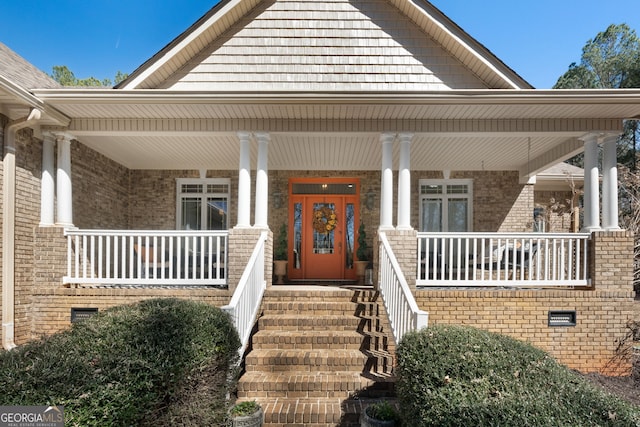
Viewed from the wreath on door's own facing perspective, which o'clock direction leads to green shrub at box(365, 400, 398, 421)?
The green shrub is roughly at 12 o'clock from the wreath on door.

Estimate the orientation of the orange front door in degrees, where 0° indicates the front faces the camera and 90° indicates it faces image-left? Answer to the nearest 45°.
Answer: approximately 0°

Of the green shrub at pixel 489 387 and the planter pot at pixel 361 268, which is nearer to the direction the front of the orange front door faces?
the green shrub

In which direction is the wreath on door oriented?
toward the camera

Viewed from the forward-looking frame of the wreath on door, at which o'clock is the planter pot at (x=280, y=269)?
The planter pot is roughly at 2 o'clock from the wreath on door.

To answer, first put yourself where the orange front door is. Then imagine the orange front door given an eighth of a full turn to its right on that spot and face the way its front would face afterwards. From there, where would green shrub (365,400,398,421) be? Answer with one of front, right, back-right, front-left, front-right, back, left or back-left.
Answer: front-left

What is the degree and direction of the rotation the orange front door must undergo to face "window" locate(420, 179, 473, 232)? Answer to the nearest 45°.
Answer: approximately 90° to its left

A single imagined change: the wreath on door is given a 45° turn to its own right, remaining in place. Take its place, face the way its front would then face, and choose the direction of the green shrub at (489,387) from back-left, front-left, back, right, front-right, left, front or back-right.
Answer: front-left

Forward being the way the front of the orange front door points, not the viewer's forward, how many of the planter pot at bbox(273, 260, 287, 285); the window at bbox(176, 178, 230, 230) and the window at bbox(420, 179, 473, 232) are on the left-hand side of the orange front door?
1

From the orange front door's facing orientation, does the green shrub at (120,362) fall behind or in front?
in front

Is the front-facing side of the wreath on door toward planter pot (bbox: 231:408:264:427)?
yes

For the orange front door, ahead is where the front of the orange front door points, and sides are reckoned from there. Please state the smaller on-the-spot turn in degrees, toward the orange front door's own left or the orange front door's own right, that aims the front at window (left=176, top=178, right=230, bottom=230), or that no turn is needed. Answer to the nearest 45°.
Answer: approximately 90° to the orange front door's own right

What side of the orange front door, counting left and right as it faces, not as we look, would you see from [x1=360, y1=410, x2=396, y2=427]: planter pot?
front

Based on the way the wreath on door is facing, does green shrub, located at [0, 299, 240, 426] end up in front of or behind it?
in front

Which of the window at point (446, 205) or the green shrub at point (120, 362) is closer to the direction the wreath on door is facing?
the green shrub

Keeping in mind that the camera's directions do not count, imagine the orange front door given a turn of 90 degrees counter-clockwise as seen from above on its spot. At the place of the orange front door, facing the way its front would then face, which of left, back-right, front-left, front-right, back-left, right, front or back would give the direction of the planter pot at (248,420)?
right
